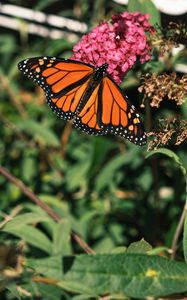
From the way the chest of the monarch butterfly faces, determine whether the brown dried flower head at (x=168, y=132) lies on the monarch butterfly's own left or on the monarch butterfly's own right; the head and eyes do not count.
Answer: on the monarch butterfly's own right

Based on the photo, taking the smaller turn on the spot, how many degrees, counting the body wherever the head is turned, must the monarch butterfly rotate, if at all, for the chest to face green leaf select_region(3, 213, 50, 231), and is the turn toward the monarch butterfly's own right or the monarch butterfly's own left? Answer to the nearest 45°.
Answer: approximately 180°

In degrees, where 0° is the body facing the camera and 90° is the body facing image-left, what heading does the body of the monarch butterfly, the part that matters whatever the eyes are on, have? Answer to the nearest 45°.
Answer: approximately 225°

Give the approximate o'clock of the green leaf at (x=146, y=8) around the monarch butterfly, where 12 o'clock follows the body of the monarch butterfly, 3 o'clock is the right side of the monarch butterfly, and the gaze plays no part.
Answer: The green leaf is roughly at 12 o'clock from the monarch butterfly.

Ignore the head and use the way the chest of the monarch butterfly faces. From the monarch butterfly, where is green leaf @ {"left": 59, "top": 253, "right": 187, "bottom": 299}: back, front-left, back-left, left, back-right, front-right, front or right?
back-right

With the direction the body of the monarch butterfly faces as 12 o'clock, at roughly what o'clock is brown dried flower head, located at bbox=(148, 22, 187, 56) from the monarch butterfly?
The brown dried flower head is roughly at 1 o'clock from the monarch butterfly.

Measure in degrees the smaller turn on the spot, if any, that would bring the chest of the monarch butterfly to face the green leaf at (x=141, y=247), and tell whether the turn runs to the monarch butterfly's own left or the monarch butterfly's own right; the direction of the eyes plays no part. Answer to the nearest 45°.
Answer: approximately 135° to the monarch butterfly's own right
